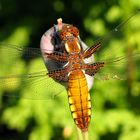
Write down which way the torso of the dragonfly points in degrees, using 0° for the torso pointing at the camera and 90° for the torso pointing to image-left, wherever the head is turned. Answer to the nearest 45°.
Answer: approximately 180°
